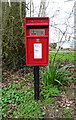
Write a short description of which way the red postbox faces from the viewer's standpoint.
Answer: facing the viewer
